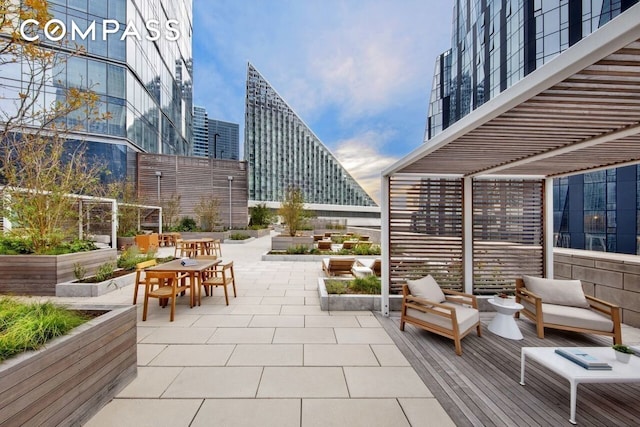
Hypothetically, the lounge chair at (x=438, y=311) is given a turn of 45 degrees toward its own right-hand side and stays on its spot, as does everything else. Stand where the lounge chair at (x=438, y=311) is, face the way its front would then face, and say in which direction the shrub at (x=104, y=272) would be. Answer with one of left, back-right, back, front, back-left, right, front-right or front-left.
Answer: right

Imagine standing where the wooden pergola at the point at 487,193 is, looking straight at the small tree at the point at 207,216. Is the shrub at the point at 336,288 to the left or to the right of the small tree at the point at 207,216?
left

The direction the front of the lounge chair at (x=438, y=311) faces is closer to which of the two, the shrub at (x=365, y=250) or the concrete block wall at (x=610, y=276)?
the concrete block wall

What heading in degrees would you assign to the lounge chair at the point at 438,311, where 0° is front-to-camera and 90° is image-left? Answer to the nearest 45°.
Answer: approximately 315°

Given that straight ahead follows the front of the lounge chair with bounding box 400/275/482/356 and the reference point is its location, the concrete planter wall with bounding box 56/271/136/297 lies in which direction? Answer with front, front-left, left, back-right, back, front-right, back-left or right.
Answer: back-right

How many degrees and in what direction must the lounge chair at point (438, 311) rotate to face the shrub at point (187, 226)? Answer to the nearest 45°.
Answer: approximately 180°

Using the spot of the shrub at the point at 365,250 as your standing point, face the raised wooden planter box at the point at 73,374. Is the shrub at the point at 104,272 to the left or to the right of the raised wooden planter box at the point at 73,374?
right

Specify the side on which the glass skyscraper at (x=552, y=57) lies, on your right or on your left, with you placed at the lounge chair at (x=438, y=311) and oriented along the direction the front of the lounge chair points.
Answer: on your left

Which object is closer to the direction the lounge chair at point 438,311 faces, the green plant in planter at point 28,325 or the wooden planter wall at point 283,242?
the green plant in planter

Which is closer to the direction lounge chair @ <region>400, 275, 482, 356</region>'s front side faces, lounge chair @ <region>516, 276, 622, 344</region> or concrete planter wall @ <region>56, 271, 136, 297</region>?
the lounge chair

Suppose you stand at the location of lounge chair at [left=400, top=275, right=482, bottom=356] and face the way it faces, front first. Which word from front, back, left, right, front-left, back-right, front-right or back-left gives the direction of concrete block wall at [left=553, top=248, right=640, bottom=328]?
left

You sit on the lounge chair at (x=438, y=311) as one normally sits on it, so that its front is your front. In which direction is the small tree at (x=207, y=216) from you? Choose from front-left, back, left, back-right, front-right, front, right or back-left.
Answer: back
